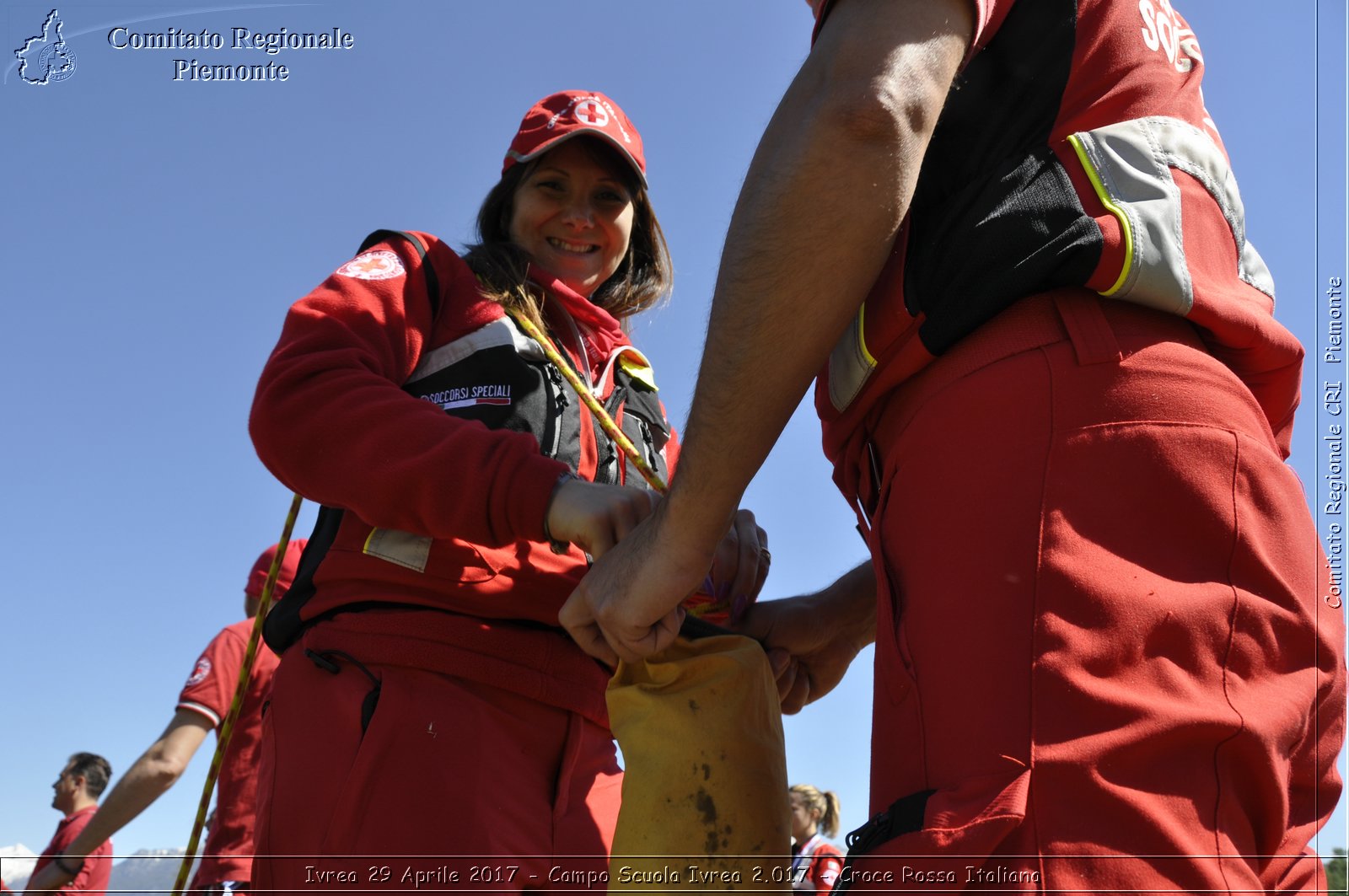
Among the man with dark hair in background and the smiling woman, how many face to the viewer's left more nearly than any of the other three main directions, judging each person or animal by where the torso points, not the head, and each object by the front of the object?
1

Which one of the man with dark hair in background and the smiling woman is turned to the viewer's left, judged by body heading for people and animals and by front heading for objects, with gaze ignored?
the man with dark hair in background

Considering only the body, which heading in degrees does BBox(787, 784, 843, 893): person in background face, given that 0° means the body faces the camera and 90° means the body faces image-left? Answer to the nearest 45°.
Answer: approximately 45°

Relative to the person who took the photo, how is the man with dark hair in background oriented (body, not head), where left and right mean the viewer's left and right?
facing to the left of the viewer

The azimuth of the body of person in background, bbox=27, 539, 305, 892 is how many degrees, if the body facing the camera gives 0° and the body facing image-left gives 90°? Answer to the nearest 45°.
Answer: approximately 135°

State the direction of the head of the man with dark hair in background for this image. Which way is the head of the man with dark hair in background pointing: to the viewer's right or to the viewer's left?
to the viewer's left

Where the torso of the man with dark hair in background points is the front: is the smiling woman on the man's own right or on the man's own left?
on the man's own left

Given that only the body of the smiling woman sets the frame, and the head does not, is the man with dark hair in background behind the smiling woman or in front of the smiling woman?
behind
